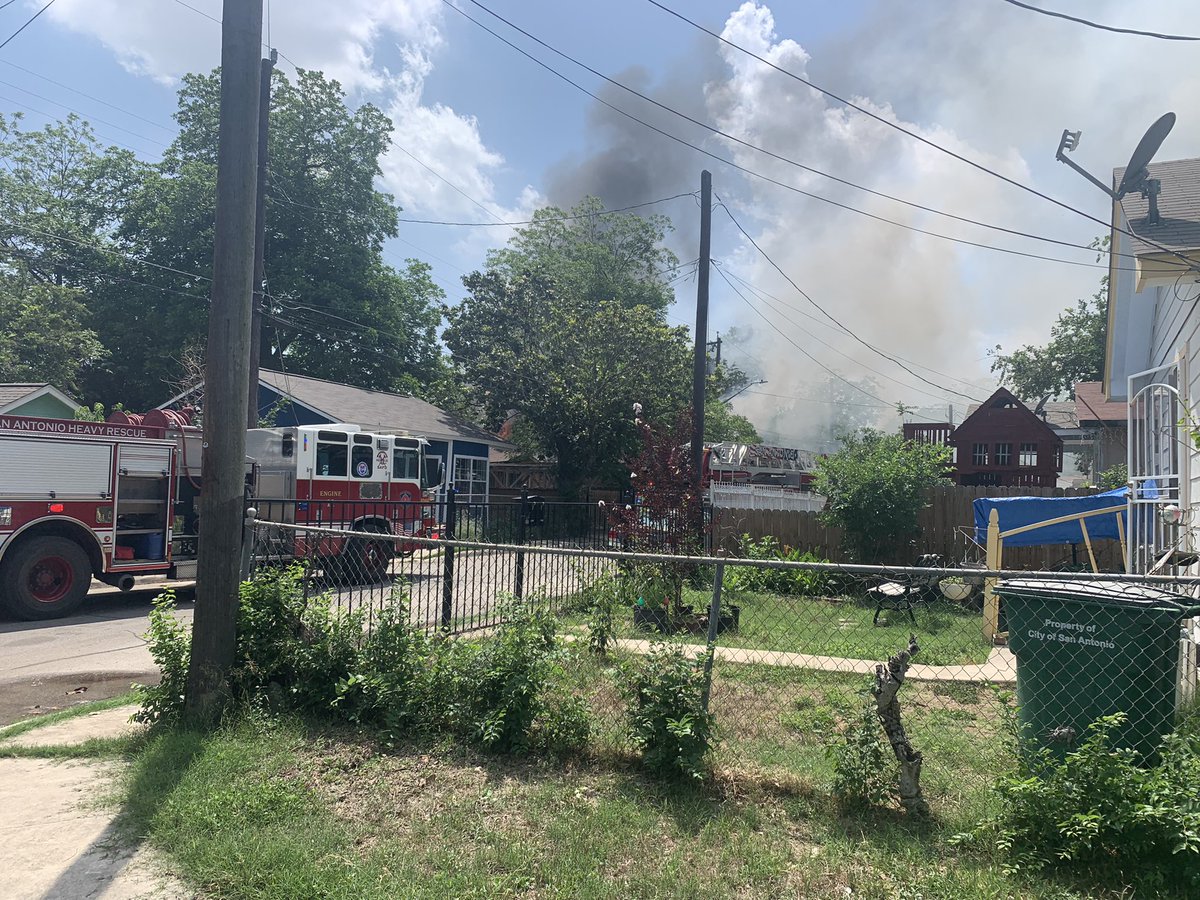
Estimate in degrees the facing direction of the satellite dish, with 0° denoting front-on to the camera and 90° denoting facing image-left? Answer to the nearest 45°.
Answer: approximately 90°

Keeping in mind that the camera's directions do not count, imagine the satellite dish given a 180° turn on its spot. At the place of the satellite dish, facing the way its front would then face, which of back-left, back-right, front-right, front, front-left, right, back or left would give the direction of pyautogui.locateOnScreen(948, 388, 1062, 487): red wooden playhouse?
left

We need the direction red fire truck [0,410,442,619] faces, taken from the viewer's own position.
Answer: facing away from the viewer and to the right of the viewer

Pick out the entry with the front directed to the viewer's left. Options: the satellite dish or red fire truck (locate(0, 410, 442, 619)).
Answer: the satellite dish

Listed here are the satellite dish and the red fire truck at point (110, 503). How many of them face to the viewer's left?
1

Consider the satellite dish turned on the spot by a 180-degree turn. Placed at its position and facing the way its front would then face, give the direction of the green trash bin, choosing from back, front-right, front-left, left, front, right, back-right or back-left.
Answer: right

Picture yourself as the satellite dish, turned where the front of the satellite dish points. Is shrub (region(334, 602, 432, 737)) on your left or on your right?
on your left

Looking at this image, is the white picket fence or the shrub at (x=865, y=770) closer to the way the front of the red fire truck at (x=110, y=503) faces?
the white picket fence
